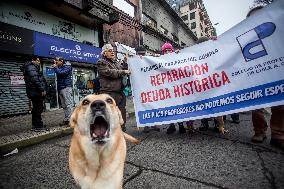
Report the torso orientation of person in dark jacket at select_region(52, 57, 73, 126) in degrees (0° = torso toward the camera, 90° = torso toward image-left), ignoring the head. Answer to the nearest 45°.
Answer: approximately 90°

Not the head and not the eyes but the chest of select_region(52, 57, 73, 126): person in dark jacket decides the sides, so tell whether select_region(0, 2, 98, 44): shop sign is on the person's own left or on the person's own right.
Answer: on the person's own right

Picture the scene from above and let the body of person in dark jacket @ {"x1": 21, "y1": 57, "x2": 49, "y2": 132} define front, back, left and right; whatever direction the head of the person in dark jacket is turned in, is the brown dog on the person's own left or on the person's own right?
on the person's own right

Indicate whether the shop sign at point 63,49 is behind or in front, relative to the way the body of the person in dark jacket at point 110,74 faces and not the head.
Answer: behind

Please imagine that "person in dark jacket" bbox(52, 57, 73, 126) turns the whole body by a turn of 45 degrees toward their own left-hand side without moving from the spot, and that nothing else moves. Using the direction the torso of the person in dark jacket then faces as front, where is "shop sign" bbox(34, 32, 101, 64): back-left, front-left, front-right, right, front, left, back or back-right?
back-right

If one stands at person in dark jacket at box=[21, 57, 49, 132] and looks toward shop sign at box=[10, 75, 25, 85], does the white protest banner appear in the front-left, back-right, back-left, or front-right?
back-right

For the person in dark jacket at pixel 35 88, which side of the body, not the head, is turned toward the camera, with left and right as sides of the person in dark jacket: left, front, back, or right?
right

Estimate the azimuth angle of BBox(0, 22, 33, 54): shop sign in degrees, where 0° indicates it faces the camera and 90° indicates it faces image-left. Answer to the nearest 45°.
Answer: approximately 315°

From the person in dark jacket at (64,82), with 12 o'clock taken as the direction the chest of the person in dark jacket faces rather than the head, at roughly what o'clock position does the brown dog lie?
The brown dog is roughly at 9 o'clock from the person in dark jacket.
